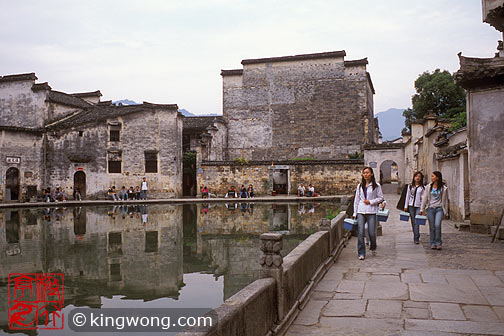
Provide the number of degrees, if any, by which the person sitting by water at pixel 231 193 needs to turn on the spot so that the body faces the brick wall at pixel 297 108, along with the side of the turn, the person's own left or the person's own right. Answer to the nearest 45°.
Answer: approximately 135° to the person's own left

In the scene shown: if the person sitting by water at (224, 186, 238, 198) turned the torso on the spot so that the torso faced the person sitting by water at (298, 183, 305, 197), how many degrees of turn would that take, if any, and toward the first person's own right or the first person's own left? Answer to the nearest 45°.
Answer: approximately 90° to the first person's own left

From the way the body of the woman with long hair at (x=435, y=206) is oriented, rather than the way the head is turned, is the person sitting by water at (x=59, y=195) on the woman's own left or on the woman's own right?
on the woman's own right

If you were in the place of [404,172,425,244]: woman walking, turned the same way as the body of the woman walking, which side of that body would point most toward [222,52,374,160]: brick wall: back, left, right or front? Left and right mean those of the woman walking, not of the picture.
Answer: back

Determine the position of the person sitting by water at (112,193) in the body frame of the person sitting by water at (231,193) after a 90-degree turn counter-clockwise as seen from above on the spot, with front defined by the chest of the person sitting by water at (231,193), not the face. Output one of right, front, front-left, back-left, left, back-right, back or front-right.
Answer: back

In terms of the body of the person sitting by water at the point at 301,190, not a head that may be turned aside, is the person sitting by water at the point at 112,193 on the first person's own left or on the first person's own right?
on the first person's own right

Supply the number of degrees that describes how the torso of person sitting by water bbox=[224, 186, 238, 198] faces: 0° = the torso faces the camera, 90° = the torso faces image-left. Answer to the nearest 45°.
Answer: approximately 0°
